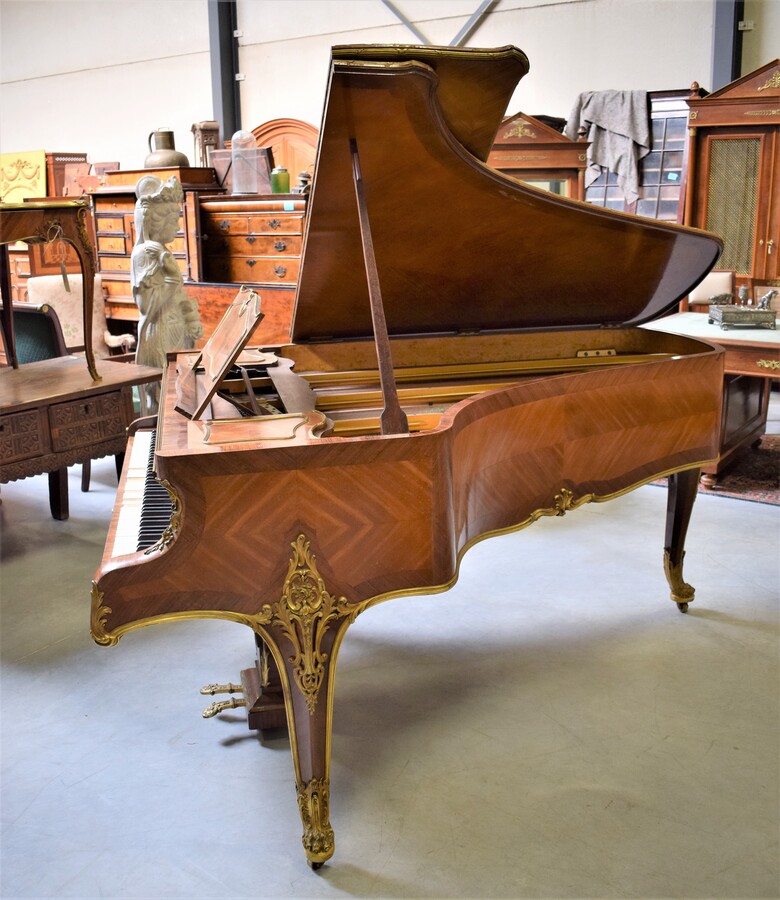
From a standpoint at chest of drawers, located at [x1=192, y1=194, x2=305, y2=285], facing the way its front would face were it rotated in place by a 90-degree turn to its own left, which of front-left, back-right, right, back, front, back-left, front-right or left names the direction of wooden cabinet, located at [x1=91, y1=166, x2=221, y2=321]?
back-left

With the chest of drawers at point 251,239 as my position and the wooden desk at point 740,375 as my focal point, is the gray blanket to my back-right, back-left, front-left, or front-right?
front-left

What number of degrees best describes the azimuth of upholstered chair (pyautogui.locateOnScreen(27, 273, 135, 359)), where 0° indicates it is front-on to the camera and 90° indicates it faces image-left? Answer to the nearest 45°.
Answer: approximately 315°

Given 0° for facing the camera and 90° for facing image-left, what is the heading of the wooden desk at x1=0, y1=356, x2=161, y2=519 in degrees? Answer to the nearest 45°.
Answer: approximately 315°

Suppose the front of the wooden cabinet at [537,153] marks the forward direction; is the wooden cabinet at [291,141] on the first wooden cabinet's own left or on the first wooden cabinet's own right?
on the first wooden cabinet's own right

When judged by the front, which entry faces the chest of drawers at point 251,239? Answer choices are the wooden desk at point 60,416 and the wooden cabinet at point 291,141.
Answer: the wooden cabinet

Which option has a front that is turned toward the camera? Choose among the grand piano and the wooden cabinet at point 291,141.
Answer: the wooden cabinet

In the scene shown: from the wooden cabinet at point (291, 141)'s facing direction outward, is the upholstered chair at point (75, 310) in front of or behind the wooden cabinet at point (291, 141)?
in front

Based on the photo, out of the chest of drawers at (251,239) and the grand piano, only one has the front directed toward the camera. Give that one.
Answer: the chest of drawers

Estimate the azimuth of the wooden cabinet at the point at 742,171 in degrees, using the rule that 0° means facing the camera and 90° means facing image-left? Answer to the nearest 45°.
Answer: approximately 0°

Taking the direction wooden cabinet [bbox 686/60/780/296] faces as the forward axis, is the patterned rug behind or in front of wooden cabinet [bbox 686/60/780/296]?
in front

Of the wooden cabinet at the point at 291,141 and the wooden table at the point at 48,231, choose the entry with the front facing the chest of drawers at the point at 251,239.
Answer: the wooden cabinet

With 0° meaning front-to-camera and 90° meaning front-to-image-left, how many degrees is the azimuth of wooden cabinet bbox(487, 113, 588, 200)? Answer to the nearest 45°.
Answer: approximately 0°

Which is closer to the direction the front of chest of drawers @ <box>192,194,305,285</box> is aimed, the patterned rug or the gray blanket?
the patterned rug

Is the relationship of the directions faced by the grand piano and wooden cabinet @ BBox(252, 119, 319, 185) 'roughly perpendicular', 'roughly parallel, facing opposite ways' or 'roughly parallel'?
roughly perpendicular

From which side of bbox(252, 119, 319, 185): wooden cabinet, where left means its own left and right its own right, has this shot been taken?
front

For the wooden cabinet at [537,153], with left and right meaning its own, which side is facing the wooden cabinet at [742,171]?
left

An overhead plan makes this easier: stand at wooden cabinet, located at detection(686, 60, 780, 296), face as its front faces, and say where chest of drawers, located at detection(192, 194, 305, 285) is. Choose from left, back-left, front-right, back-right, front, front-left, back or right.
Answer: front-right
